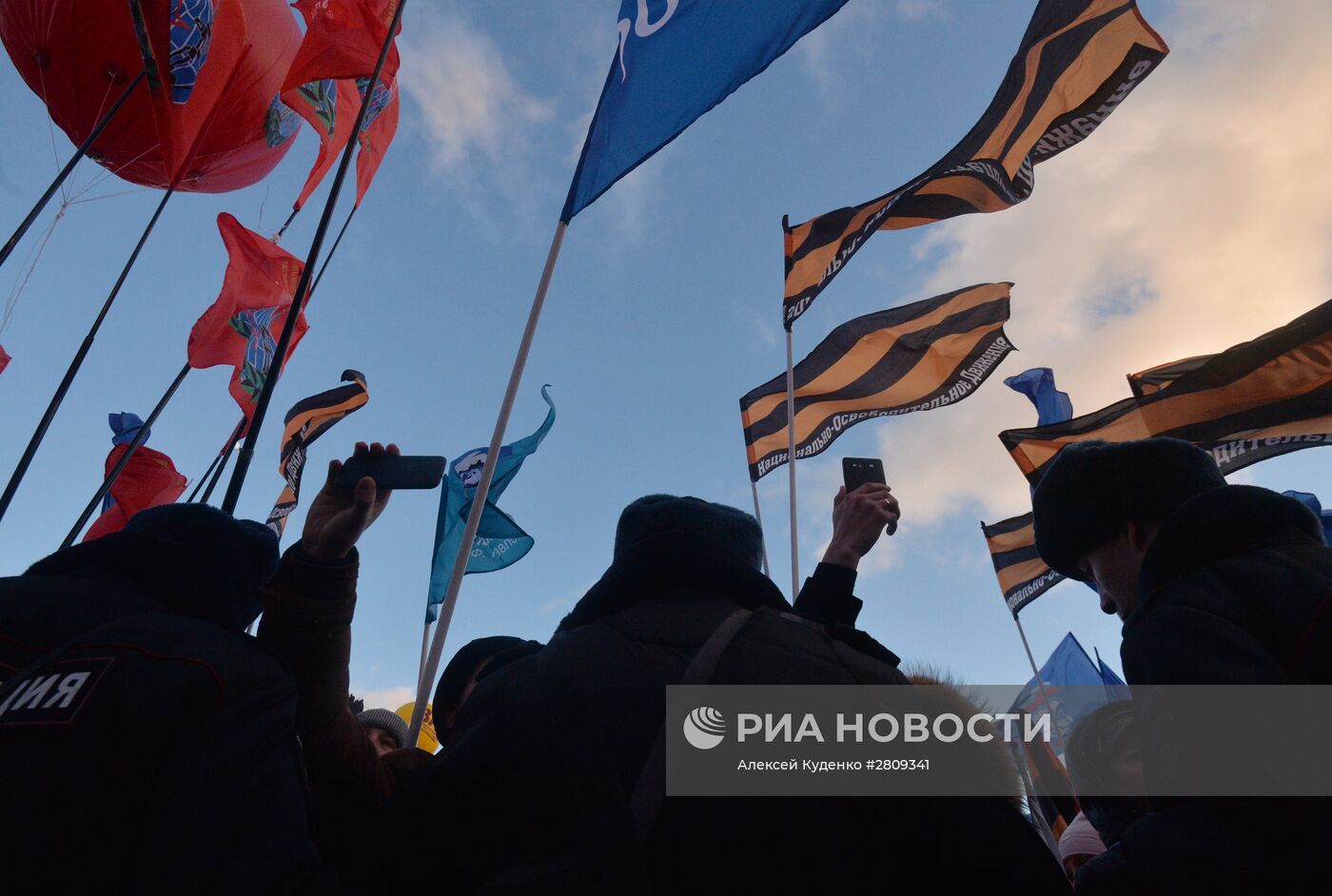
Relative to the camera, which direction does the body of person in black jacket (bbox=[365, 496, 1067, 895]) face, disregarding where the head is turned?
away from the camera

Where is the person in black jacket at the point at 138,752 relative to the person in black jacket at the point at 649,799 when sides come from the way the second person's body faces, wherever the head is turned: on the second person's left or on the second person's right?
on the second person's left

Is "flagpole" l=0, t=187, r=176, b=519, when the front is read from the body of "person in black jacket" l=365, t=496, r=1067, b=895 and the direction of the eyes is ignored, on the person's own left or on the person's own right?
on the person's own left

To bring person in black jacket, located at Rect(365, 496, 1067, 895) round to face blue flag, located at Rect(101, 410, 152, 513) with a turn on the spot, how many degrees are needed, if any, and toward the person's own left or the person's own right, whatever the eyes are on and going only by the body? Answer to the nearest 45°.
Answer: approximately 45° to the person's own left

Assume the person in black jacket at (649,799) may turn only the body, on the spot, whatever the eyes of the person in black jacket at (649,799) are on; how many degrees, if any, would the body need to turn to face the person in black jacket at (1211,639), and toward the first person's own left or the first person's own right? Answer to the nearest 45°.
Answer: approximately 90° to the first person's own right

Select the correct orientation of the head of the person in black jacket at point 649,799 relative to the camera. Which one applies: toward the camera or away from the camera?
away from the camera

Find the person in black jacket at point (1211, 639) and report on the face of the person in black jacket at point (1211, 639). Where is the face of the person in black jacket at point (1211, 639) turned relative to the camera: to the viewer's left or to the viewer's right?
to the viewer's left
